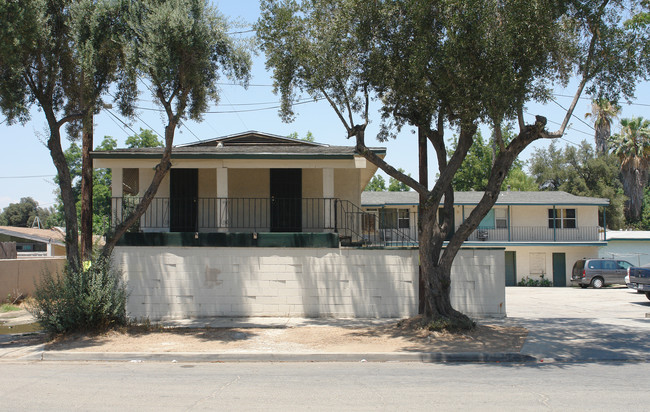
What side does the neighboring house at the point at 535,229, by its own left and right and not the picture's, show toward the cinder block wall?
front

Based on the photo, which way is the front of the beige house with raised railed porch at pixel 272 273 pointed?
toward the camera

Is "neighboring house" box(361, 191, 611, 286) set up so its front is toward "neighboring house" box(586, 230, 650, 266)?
no

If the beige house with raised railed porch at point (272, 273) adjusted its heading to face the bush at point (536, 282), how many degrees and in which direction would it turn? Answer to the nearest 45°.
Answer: approximately 135° to its left

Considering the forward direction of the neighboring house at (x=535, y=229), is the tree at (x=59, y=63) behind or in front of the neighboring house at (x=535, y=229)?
in front

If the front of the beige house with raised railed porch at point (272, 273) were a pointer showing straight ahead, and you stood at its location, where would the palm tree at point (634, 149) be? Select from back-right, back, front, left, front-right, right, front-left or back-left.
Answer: back-left

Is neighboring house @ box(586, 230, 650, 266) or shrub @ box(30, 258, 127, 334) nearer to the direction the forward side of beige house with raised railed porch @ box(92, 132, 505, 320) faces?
the shrub

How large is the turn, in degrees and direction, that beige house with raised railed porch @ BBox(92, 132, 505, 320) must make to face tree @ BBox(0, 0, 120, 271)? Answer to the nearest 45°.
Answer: approximately 45° to its right

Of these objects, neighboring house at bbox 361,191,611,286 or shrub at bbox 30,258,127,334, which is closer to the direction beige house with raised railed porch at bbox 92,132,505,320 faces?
the shrub

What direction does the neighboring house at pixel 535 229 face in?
toward the camera

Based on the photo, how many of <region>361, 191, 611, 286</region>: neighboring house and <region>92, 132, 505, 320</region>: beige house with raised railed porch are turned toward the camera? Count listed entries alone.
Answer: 2

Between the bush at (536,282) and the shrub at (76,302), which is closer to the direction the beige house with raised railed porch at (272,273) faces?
the shrub

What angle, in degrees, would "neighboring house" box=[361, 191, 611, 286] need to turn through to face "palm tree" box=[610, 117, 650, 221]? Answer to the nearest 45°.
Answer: approximately 135° to its left

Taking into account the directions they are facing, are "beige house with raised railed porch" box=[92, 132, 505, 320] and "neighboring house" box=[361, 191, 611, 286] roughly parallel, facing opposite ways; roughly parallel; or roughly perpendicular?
roughly parallel
